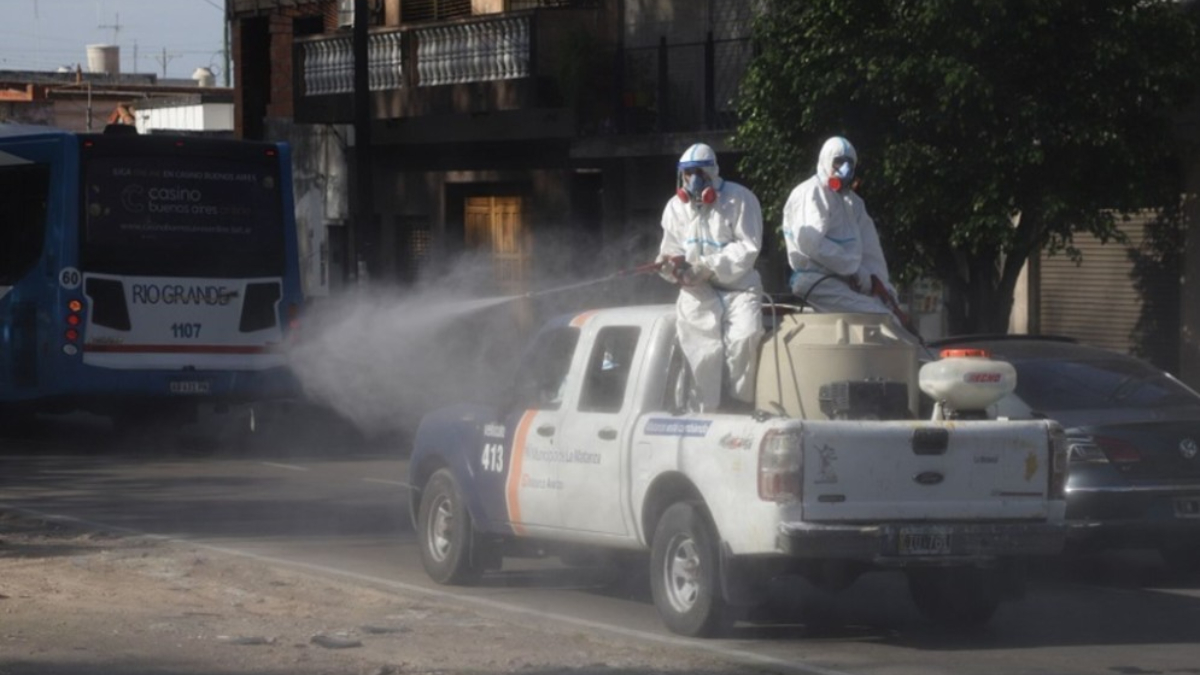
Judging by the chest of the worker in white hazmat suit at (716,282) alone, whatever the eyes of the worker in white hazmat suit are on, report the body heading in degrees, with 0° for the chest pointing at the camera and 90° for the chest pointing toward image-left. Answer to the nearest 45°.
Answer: approximately 45°

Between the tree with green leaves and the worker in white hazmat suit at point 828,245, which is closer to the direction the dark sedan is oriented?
the tree with green leaves

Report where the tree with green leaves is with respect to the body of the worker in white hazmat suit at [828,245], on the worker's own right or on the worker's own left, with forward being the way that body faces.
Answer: on the worker's own left

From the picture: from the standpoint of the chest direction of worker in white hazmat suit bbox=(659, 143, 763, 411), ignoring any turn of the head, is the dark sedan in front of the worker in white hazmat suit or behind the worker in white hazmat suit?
behind

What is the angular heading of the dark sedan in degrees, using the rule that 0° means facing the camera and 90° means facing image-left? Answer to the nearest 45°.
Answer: approximately 135°

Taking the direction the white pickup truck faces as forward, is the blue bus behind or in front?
in front

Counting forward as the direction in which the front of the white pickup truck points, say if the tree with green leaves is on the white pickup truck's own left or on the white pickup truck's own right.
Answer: on the white pickup truck's own right

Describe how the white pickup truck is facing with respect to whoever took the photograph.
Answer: facing away from the viewer and to the left of the viewer

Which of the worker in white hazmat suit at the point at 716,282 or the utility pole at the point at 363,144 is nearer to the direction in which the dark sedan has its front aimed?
the utility pole

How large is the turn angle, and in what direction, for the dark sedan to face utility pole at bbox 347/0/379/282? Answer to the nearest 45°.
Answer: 0° — it already faces it

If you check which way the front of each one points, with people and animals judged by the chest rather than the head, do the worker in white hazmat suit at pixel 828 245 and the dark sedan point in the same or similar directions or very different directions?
very different directions

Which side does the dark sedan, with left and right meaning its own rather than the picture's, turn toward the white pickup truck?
left
